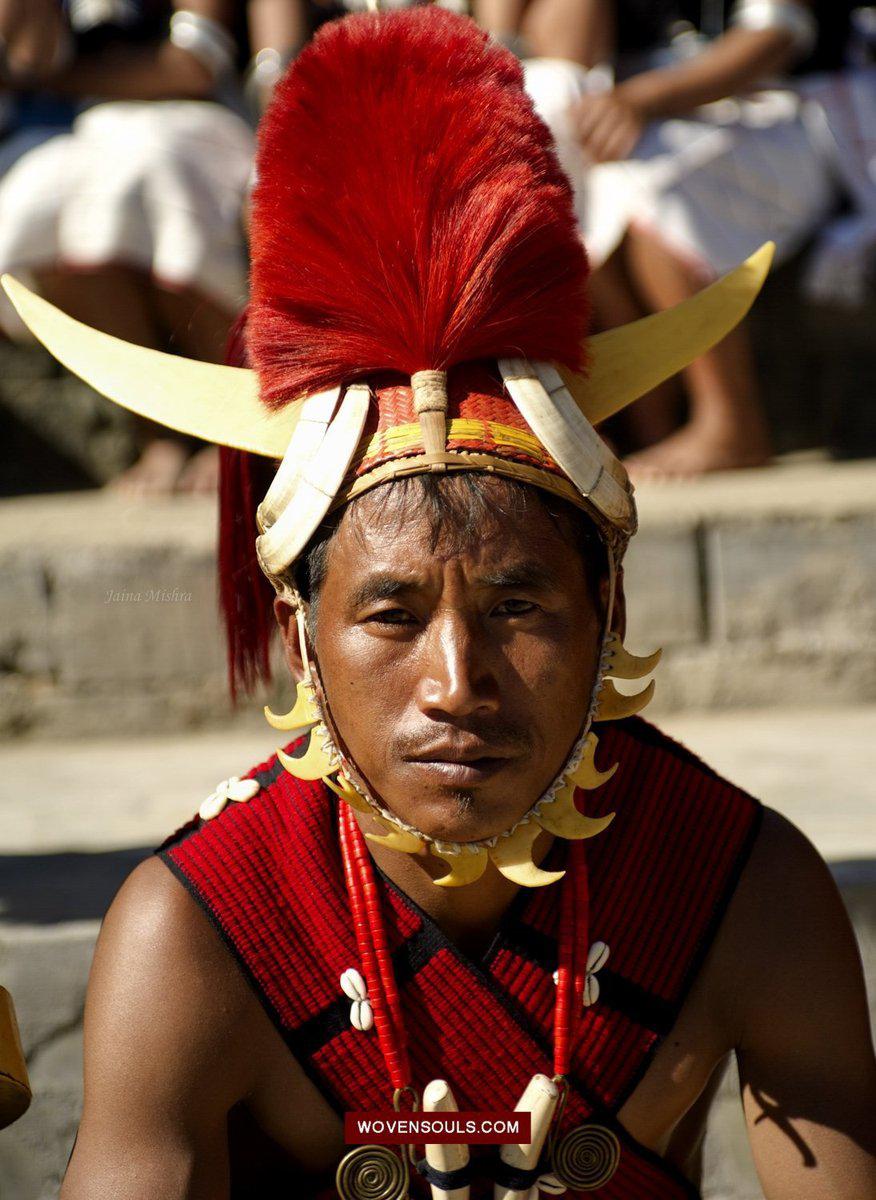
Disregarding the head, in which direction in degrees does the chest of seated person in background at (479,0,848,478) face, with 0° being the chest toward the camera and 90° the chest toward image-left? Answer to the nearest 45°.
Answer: approximately 45°

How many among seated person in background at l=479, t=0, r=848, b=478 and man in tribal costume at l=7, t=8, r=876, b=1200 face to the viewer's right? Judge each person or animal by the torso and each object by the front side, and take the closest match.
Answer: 0

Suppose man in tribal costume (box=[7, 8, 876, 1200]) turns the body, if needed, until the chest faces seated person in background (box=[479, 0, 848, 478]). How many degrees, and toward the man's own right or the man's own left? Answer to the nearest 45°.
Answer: approximately 180°

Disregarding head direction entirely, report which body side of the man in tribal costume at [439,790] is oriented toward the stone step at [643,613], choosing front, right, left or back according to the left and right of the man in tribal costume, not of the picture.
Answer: back

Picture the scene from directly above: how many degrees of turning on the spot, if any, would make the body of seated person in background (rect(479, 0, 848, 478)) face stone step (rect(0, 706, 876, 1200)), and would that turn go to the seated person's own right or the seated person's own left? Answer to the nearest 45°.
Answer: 0° — they already face it

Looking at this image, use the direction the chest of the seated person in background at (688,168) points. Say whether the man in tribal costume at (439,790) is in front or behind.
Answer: in front

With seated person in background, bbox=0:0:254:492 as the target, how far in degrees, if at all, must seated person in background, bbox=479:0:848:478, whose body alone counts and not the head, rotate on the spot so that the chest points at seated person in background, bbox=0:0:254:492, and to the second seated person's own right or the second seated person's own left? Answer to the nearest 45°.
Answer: approximately 45° to the second seated person's own right
